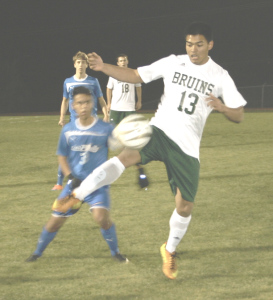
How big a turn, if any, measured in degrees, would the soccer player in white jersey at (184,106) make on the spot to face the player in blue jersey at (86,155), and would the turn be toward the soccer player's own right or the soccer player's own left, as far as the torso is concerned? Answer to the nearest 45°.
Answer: approximately 90° to the soccer player's own right

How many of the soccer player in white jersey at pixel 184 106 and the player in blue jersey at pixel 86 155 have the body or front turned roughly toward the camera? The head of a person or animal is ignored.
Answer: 2

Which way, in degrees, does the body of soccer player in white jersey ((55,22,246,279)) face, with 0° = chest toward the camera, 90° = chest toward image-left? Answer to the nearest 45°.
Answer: approximately 0°

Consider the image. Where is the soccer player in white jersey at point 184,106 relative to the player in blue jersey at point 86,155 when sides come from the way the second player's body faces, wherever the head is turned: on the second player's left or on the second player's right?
on the second player's left

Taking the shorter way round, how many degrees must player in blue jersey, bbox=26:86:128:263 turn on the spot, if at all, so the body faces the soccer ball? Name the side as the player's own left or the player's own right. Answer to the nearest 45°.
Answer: approximately 45° to the player's own left

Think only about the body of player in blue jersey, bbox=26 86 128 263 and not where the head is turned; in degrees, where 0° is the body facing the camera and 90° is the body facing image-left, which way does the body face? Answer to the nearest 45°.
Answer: approximately 0°
